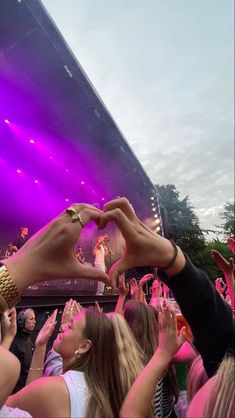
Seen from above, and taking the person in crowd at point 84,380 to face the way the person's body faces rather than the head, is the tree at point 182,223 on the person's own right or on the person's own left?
on the person's own right

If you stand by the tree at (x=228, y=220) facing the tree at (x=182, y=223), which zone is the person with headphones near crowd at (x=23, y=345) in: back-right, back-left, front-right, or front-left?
front-left

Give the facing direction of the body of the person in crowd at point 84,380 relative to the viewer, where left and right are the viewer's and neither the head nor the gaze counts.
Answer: facing away from the viewer and to the left of the viewer

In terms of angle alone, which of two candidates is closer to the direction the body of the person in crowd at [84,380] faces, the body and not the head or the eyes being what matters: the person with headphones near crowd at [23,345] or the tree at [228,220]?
the person with headphones near crowd

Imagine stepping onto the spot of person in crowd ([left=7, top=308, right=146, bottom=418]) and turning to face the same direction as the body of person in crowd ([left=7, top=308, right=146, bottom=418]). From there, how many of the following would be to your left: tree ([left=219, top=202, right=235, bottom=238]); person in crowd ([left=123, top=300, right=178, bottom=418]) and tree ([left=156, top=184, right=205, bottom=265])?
0

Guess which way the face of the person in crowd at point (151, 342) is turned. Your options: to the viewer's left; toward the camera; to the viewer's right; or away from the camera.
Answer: away from the camera

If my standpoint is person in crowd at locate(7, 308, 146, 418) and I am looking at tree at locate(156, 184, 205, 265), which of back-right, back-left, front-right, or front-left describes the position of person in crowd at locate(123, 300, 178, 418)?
front-right

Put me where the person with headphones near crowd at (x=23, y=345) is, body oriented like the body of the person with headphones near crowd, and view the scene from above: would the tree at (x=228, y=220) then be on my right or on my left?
on my left

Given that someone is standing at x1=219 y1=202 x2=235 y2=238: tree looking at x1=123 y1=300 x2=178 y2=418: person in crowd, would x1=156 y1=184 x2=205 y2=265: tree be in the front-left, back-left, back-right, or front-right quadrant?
front-right
